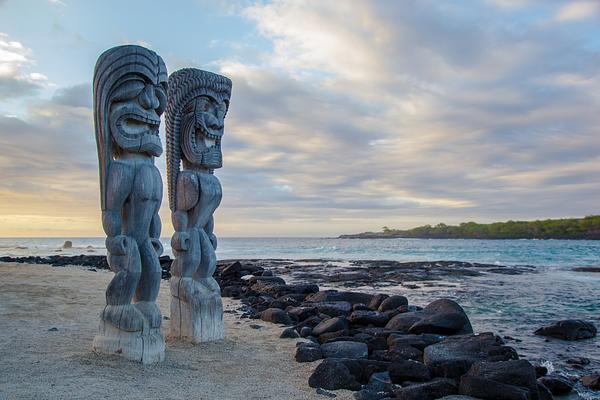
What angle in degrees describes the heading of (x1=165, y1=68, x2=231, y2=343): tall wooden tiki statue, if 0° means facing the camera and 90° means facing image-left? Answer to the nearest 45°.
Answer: approximately 315°

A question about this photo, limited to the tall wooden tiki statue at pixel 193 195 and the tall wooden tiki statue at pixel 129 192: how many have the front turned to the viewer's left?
0

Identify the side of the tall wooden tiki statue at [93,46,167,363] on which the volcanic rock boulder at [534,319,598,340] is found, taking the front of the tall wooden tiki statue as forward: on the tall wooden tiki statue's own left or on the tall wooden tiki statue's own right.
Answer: on the tall wooden tiki statue's own left

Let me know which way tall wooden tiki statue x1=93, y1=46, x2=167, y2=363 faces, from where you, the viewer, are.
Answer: facing the viewer and to the right of the viewer

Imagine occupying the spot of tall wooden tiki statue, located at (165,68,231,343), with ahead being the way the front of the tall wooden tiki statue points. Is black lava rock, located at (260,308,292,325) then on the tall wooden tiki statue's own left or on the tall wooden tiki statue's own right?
on the tall wooden tiki statue's own left

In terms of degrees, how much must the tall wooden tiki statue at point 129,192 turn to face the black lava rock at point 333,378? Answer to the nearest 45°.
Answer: approximately 45° to its left

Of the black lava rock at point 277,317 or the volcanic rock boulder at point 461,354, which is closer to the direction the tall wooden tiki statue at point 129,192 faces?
the volcanic rock boulder

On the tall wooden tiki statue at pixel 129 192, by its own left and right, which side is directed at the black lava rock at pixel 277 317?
left

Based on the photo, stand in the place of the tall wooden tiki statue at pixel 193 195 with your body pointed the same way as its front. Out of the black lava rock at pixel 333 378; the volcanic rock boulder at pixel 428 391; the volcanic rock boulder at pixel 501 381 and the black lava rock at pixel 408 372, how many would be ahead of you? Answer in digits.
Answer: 4
